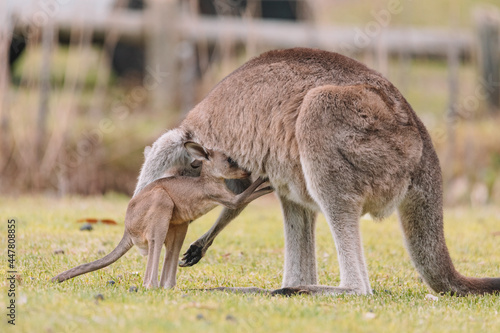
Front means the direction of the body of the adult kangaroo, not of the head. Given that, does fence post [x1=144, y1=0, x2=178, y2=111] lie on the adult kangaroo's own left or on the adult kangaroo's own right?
on the adult kangaroo's own right

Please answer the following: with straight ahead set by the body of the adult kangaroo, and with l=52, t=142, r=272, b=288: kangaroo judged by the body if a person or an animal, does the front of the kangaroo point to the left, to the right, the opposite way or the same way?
the opposite way

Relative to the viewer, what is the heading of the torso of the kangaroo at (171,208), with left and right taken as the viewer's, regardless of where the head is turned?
facing to the right of the viewer

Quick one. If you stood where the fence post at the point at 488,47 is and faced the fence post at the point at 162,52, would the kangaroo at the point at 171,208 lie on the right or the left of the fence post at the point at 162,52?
left

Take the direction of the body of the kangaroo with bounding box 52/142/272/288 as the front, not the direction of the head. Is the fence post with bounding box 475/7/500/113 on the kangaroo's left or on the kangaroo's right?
on the kangaroo's left

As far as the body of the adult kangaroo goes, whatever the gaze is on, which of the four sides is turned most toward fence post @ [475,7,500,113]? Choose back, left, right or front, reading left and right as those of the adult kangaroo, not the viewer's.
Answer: right

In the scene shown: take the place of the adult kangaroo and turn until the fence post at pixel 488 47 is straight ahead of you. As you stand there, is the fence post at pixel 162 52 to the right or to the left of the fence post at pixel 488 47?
left

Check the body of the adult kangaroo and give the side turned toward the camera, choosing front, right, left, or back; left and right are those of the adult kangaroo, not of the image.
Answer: left

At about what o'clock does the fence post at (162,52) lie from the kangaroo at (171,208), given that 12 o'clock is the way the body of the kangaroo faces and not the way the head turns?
The fence post is roughly at 9 o'clock from the kangaroo.
